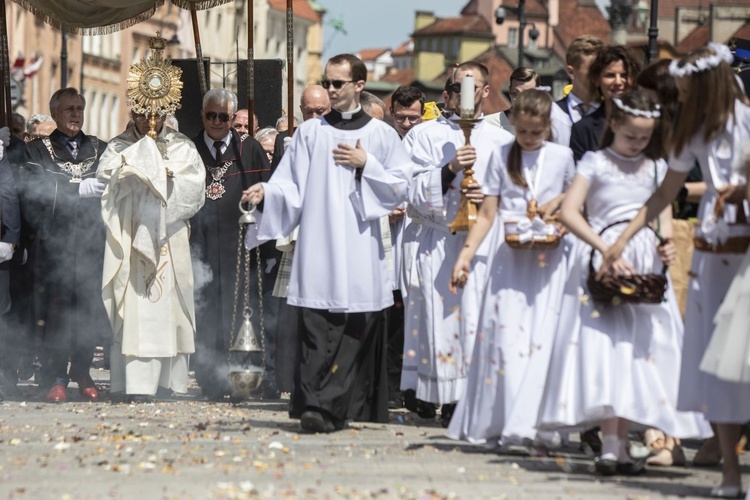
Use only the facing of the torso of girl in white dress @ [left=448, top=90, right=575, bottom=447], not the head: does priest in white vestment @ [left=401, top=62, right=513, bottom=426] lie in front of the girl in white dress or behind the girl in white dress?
behind

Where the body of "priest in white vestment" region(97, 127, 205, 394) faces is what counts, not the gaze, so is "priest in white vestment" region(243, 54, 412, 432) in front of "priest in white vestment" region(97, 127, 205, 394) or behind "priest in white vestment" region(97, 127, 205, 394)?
in front

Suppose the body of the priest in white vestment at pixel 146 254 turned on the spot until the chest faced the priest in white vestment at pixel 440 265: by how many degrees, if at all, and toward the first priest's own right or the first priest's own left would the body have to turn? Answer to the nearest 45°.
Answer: approximately 45° to the first priest's own left

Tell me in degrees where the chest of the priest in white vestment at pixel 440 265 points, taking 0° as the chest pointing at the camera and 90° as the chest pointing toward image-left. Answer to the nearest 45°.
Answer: approximately 0°

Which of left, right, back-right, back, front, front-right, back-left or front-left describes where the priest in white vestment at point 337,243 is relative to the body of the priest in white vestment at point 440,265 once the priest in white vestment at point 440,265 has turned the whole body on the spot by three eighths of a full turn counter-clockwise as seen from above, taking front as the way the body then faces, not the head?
back
